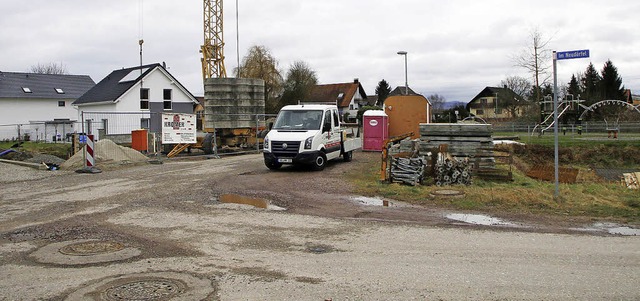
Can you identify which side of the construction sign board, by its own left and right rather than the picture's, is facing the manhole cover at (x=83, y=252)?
front

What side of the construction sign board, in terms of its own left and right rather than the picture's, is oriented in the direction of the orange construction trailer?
left

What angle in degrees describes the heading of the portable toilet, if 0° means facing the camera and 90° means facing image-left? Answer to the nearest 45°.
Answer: approximately 0°

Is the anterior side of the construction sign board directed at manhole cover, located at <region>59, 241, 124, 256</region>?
yes

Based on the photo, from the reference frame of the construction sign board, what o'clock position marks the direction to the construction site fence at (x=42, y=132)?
The construction site fence is roughly at 5 o'clock from the construction sign board.

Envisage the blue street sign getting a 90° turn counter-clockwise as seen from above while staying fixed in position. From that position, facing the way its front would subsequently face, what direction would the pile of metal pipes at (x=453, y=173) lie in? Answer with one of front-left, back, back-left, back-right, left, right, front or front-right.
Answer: back-left

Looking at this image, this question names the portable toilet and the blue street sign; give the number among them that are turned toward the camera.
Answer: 2

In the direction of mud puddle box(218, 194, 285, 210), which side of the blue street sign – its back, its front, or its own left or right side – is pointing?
right

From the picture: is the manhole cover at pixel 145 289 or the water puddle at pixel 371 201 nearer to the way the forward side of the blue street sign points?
the manhole cover

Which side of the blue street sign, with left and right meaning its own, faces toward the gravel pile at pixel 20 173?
right

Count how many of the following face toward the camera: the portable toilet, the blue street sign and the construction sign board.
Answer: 3

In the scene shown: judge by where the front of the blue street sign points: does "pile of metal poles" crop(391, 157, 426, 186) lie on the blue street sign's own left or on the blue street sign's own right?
on the blue street sign's own right
